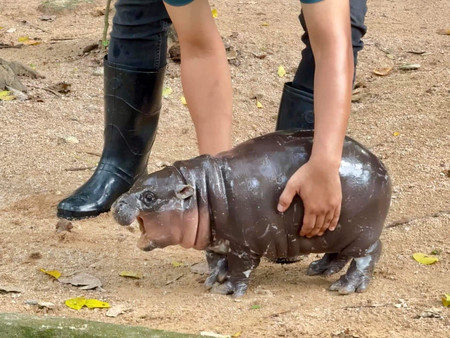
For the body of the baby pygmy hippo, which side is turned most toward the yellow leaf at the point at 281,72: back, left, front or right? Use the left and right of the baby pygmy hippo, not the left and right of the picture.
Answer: right

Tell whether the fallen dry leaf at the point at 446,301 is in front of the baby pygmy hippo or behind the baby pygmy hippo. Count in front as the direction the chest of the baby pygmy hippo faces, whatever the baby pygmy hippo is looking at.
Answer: behind

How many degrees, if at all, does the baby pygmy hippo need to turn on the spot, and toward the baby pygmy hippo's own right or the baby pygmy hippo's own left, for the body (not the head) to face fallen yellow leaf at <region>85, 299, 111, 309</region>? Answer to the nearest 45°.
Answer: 0° — it already faces it

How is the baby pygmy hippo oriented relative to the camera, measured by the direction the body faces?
to the viewer's left

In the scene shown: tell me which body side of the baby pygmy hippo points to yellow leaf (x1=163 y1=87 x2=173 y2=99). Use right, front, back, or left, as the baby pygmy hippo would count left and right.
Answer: right

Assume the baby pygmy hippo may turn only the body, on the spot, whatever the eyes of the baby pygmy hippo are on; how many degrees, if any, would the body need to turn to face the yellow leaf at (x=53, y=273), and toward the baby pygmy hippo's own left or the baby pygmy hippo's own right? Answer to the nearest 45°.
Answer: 0° — it already faces it

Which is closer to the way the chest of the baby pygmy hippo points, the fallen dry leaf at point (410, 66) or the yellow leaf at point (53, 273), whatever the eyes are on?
the yellow leaf

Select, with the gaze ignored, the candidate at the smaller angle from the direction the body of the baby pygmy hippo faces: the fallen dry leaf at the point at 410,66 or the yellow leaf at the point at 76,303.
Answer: the yellow leaf

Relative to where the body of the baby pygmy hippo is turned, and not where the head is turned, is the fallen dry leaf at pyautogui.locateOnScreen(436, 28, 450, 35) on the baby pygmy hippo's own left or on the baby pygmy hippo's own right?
on the baby pygmy hippo's own right

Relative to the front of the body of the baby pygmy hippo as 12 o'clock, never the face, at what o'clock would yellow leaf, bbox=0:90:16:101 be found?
The yellow leaf is roughly at 2 o'clock from the baby pygmy hippo.

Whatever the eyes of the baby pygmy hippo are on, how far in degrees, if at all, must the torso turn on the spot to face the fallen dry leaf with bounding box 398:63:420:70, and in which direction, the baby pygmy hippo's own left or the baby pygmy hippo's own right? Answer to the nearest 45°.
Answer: approximately 90° to the baby pygmy hippo's own right
